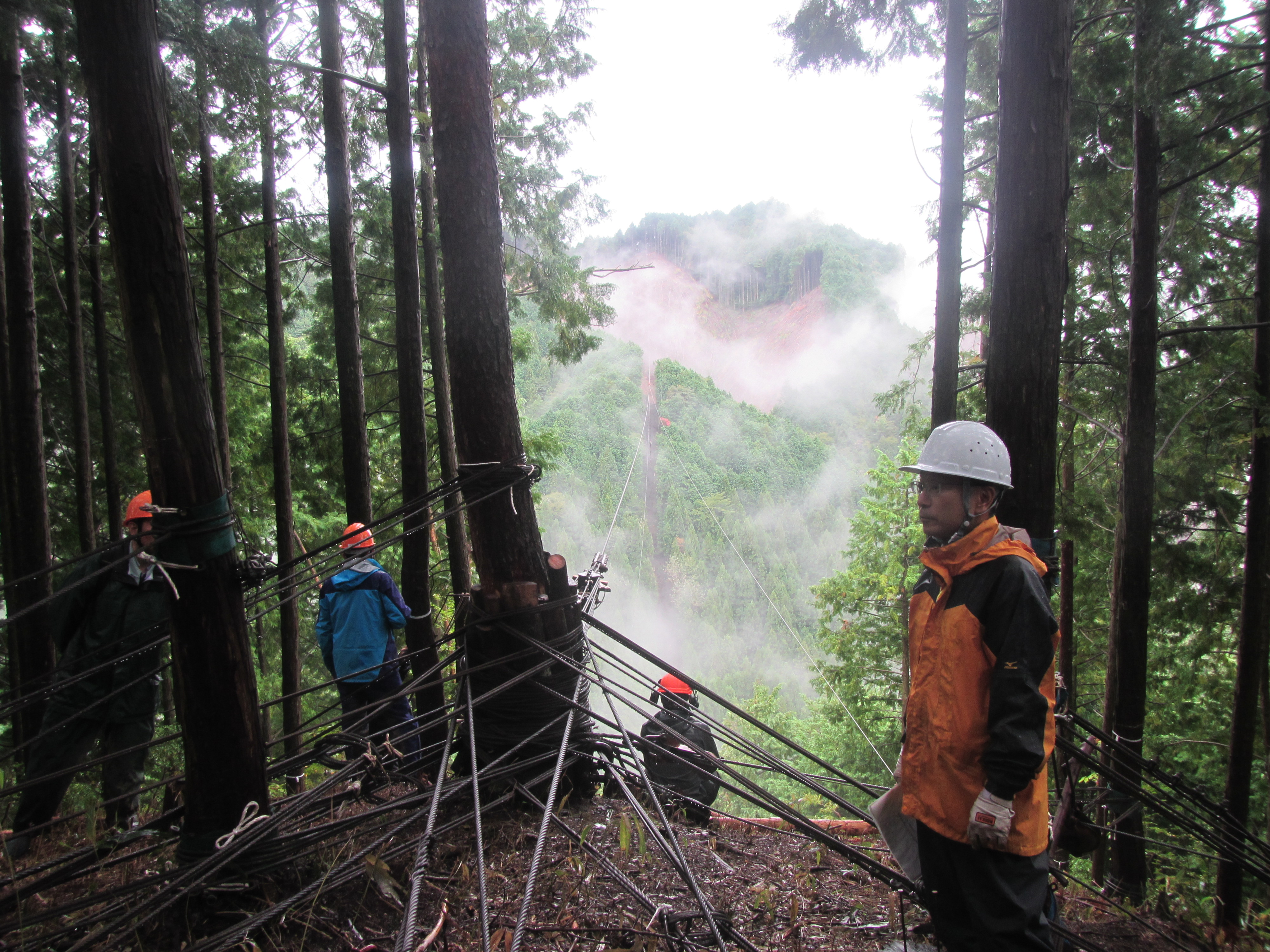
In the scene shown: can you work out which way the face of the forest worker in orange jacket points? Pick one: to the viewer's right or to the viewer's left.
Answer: to the viewer's left

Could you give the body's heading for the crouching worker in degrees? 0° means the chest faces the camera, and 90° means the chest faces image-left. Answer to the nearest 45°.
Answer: approximately 180°

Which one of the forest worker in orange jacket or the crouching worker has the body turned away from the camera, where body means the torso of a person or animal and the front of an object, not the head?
the crouching worker

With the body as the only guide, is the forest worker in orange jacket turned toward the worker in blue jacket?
no

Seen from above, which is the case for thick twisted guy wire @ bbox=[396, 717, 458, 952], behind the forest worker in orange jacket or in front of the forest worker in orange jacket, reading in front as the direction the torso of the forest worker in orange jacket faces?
in front

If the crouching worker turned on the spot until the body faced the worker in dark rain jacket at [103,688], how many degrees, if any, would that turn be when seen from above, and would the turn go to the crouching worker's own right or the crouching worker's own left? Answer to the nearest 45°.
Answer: approximately 90° to the crouching worker's own left

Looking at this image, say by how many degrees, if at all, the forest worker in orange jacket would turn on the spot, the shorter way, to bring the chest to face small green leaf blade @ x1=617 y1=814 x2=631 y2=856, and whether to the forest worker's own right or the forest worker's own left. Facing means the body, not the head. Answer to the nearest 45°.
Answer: approximately 45° to the forest worker's own right

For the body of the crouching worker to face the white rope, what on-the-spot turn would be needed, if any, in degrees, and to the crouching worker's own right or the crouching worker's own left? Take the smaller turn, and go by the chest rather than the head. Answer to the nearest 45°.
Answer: approximately 135° to the crouching worker's own left

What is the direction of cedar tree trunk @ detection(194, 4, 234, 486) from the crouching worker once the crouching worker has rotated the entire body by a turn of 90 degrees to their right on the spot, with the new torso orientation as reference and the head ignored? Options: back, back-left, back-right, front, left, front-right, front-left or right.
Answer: back-left

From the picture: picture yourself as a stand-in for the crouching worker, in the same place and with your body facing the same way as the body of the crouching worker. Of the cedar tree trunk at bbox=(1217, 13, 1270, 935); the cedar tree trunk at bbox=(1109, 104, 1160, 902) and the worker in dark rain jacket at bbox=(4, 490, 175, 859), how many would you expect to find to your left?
1

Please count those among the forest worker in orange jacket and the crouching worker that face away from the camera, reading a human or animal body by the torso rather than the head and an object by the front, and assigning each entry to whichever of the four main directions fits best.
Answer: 1

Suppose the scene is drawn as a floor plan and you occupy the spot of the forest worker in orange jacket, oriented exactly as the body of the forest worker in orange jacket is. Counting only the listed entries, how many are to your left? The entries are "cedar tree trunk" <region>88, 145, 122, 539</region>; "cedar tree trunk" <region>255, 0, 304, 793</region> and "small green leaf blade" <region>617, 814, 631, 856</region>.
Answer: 0

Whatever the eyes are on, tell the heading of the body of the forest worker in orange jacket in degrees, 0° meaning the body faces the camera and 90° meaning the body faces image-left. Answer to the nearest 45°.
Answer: approximately 45°

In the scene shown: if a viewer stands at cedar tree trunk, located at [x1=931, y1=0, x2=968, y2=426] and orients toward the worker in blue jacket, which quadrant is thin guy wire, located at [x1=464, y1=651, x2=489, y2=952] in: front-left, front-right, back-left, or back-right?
front-left

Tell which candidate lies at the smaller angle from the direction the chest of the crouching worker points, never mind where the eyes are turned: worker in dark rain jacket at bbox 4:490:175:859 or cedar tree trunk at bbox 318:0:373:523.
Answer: the cedar tree trunk

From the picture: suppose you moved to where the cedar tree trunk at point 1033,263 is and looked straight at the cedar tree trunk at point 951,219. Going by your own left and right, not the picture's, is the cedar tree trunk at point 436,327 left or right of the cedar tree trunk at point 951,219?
left

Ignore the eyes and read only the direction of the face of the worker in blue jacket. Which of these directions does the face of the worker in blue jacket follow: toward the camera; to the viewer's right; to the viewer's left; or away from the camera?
away from the camera

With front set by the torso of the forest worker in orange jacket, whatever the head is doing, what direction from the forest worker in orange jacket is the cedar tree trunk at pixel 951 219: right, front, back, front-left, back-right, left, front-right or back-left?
back-right

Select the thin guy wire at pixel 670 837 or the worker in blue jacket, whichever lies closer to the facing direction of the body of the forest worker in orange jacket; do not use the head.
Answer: the thin guy wire
